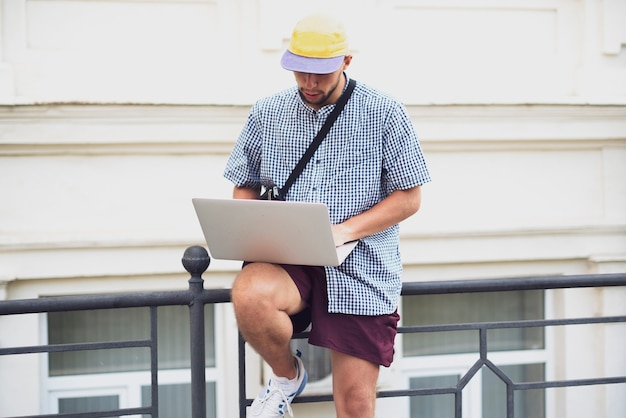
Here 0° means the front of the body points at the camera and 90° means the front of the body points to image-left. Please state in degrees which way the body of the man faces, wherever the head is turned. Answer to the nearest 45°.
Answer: approximately 45°

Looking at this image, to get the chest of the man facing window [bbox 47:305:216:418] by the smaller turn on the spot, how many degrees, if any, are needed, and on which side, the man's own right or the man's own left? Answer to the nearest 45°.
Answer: approximately 90° to the man's own right
